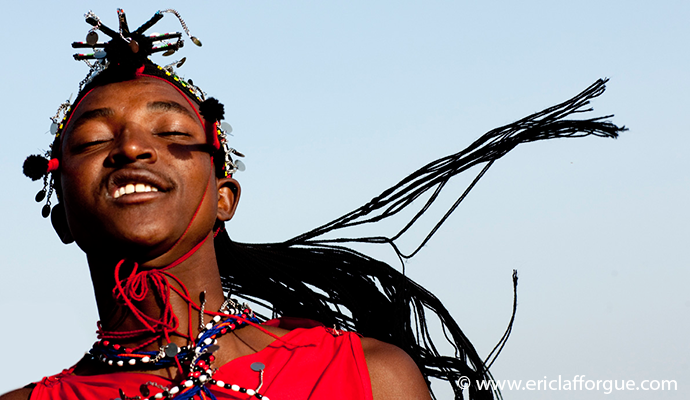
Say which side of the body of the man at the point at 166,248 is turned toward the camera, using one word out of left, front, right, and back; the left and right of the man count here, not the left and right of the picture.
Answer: front
